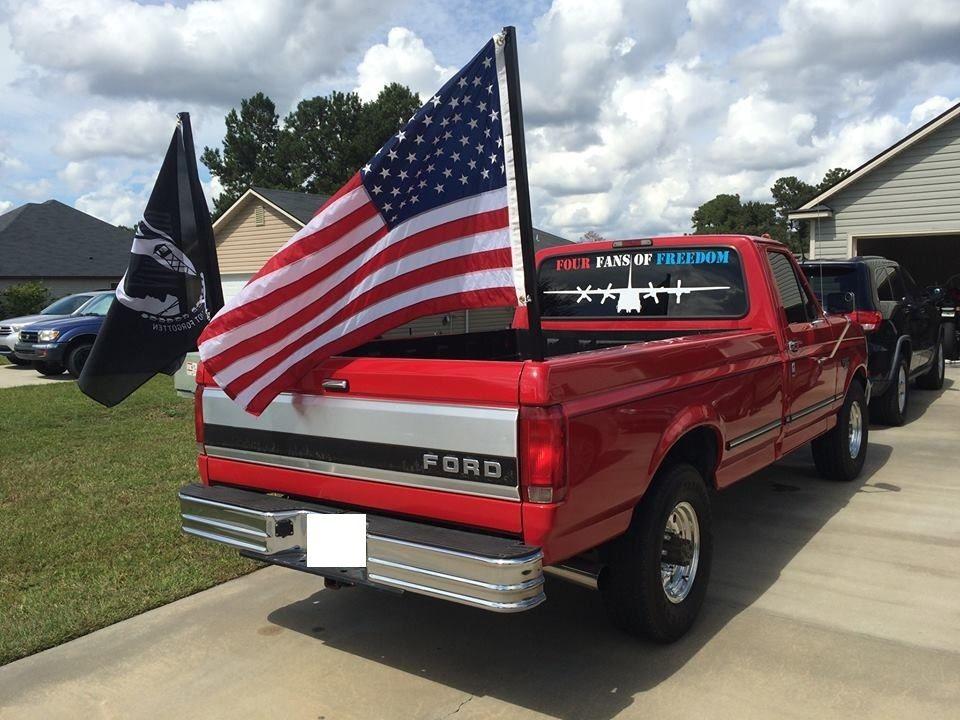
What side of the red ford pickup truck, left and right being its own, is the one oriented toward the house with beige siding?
left

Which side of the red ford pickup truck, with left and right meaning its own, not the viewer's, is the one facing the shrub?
left

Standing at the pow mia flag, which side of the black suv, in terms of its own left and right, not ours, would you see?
back

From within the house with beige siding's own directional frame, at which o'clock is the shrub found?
The shrub is roughly at 2 o'clock from the house with beige siding.

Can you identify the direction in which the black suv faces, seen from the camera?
facing away from the viewer and to the right of the viewer

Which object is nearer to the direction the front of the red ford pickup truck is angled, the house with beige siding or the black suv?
the black suv

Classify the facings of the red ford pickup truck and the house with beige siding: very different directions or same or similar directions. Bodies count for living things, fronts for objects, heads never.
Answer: very different directions

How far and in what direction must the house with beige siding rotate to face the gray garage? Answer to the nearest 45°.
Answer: approximately 90° to its left

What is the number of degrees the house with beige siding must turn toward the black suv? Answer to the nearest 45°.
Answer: approximately 90° to its left

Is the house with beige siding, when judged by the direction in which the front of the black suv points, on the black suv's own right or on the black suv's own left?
on the black suv's own left

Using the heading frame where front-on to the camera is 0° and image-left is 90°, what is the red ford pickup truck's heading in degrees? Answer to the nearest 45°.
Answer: approximately 225°
